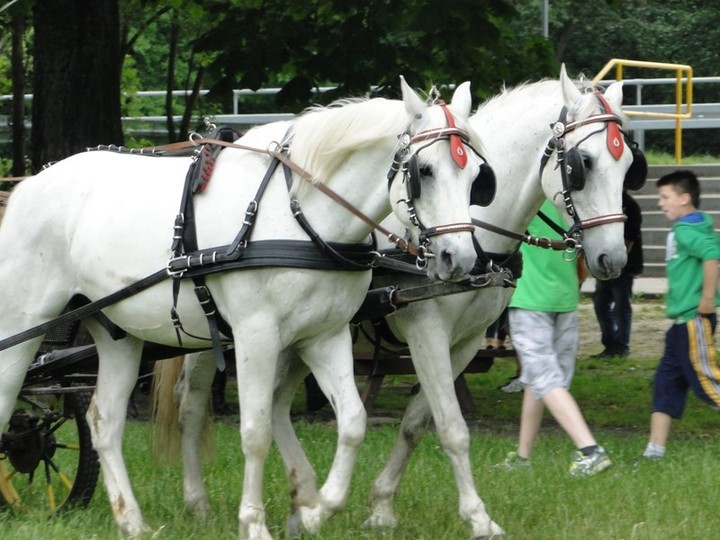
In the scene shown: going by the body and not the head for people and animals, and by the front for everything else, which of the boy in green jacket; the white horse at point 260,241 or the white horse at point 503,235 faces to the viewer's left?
the boy in green jacket

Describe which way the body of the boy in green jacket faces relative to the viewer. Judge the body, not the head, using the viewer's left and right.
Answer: facing to the left of the viewer

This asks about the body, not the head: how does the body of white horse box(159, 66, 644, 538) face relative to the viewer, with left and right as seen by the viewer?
facing the viewer and to the right of the viewer

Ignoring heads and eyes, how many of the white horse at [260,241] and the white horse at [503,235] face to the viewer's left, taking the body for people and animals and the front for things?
0

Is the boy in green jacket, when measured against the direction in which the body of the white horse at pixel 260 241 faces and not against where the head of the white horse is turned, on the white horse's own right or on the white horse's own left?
on the white horse's own left

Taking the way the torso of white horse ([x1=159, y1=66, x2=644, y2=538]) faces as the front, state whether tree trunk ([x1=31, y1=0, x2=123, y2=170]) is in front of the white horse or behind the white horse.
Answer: behind

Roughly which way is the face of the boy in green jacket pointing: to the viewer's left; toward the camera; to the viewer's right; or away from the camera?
to the viewer's left

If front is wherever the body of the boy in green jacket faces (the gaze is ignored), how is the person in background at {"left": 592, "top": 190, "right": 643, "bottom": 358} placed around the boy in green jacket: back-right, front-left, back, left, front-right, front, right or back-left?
right
